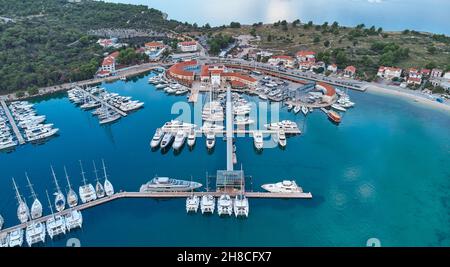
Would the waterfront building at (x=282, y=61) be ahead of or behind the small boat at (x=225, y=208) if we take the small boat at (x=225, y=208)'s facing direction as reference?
behind

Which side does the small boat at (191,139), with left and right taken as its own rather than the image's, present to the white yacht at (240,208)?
front

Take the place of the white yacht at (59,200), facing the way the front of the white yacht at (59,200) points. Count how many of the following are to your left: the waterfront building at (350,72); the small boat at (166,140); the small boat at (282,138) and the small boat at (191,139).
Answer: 0

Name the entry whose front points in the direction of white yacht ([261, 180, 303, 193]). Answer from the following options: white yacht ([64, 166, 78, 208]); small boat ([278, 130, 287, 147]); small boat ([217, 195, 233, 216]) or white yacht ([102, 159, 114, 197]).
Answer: small boat ([278, 130, 287, 147])

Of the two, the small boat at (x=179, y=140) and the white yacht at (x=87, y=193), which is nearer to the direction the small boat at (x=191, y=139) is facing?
the white yacht

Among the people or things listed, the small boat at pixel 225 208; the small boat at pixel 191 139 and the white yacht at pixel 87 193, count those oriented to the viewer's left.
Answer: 0

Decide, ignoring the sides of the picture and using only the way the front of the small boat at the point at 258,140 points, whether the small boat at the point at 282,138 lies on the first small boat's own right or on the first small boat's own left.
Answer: on the first small boat's own left

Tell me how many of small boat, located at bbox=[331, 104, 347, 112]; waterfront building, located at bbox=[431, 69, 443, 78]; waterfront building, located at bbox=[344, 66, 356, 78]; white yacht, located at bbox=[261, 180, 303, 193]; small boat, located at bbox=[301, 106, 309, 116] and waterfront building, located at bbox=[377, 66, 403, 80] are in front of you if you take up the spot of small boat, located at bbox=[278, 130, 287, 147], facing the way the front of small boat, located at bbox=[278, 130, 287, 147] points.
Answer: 1

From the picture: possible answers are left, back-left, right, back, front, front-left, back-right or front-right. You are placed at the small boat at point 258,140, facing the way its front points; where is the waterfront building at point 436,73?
back-left

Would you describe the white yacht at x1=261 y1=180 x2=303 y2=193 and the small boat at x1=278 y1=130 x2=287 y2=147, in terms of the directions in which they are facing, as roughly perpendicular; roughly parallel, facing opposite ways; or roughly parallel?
roughly perpendicular

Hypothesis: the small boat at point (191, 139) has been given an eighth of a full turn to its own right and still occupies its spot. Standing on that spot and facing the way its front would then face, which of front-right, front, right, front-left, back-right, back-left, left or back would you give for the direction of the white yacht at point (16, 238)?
front

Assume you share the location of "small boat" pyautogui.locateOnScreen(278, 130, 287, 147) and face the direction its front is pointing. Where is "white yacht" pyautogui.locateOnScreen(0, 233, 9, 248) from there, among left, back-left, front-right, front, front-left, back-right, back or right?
front-right

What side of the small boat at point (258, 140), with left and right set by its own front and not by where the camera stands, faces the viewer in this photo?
front

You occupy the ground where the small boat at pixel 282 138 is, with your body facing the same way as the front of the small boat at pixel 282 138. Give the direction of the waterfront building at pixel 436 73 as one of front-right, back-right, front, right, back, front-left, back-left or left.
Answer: back-left

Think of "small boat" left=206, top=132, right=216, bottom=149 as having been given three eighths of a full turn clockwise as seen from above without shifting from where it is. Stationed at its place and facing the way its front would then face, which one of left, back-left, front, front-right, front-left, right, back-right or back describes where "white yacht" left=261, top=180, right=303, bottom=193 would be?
back

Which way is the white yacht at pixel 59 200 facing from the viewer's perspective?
away from the camera

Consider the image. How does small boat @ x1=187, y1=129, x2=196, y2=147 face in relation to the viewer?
toward the camera

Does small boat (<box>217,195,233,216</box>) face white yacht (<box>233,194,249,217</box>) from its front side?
no

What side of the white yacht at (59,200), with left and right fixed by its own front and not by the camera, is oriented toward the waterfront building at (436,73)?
right

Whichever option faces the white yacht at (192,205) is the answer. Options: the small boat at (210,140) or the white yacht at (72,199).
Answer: the small boat
